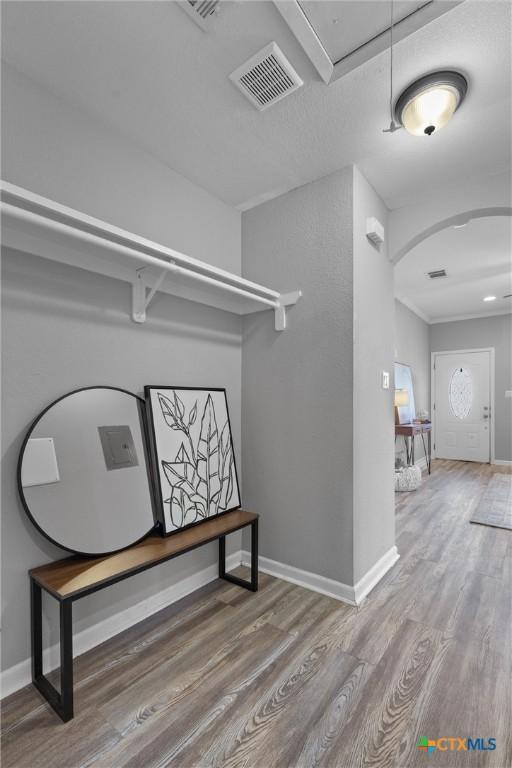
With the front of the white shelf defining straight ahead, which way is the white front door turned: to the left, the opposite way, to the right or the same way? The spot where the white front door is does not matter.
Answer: to the right

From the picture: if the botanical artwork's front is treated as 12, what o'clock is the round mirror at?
The round mirror is roughly at 3 o'clock from the botanical artwork.

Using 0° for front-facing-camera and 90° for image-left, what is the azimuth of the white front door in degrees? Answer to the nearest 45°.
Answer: approximately 0°

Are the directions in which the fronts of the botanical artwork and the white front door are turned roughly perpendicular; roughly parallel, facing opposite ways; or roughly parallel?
roughly perpendicular

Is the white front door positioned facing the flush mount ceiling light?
yes

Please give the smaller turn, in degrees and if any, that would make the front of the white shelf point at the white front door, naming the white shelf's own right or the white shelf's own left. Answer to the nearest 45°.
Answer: approximately 90° to the white shelf's own left

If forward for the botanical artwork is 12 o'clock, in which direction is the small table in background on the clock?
The small table in background is roughly at 9 o'clock from the botanical artwork.

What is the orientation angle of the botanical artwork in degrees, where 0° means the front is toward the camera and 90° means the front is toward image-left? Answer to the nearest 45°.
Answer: approximately 315°
